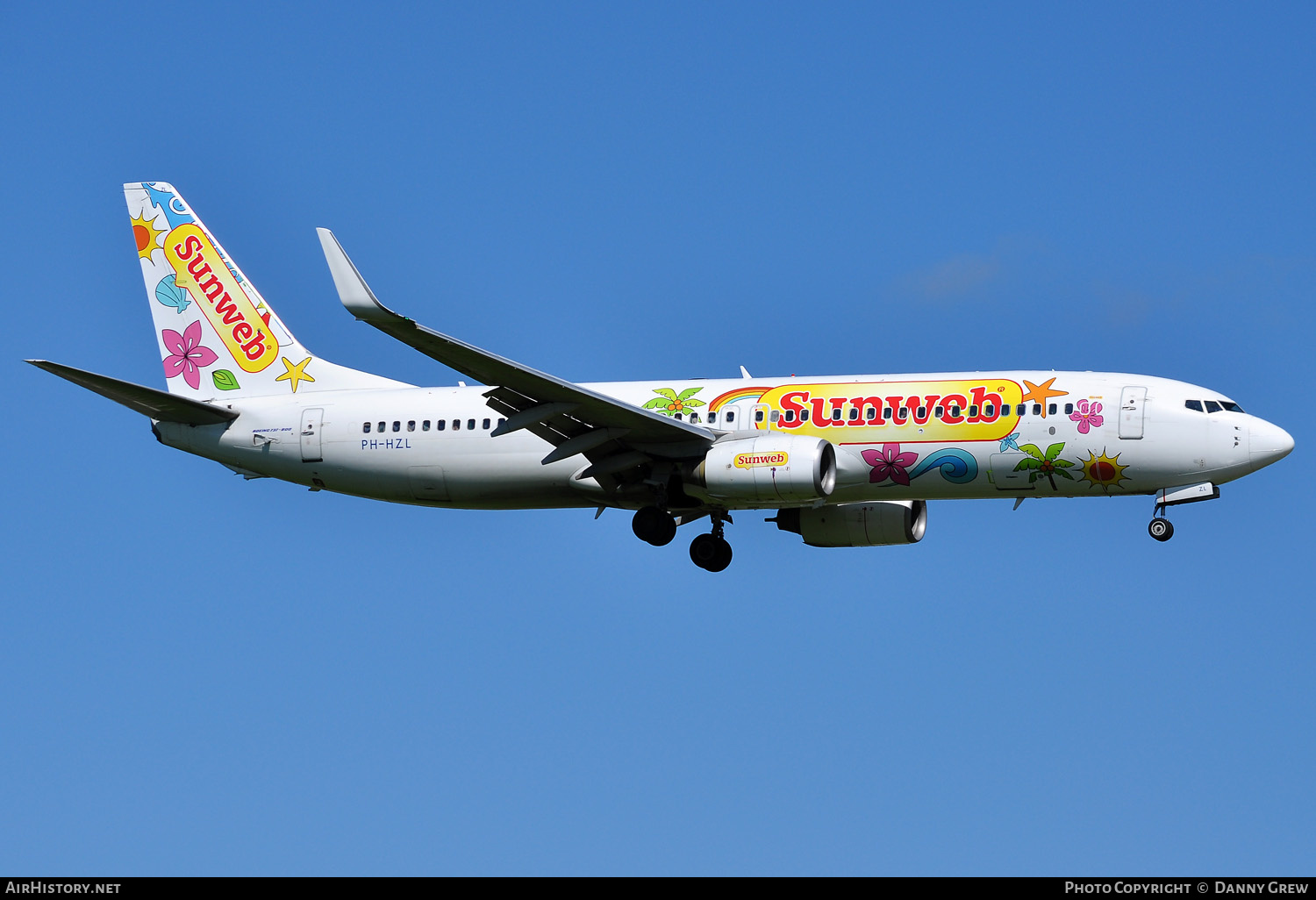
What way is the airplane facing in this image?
to the viewer's right
